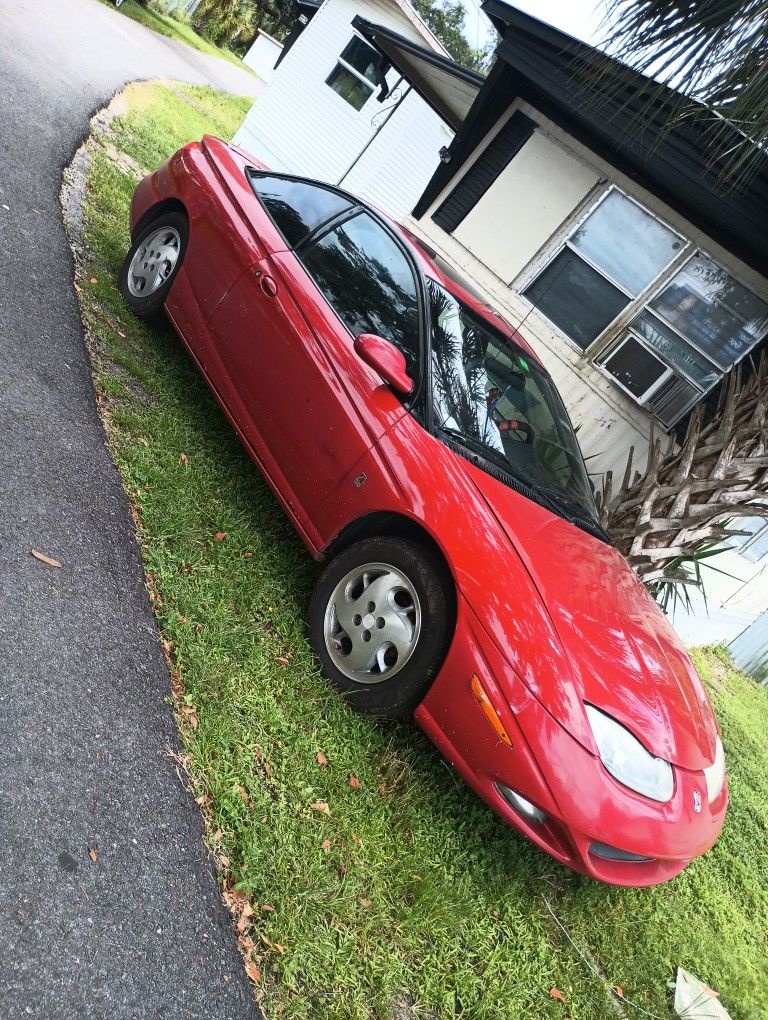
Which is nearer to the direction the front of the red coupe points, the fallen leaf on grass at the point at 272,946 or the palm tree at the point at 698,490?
the fallen leaf on grass

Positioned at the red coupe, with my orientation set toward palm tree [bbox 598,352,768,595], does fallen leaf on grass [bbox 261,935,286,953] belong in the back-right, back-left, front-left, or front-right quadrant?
back-right

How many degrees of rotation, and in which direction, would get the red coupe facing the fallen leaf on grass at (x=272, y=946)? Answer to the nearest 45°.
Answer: approximately 45° to its right

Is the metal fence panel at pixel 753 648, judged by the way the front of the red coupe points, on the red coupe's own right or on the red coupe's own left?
on the red coupe's own left

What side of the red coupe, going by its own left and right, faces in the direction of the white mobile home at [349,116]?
back

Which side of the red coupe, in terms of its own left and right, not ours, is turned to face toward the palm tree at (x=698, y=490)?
left

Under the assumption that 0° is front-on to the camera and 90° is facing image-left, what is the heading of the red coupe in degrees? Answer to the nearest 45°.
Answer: approximately 315°
